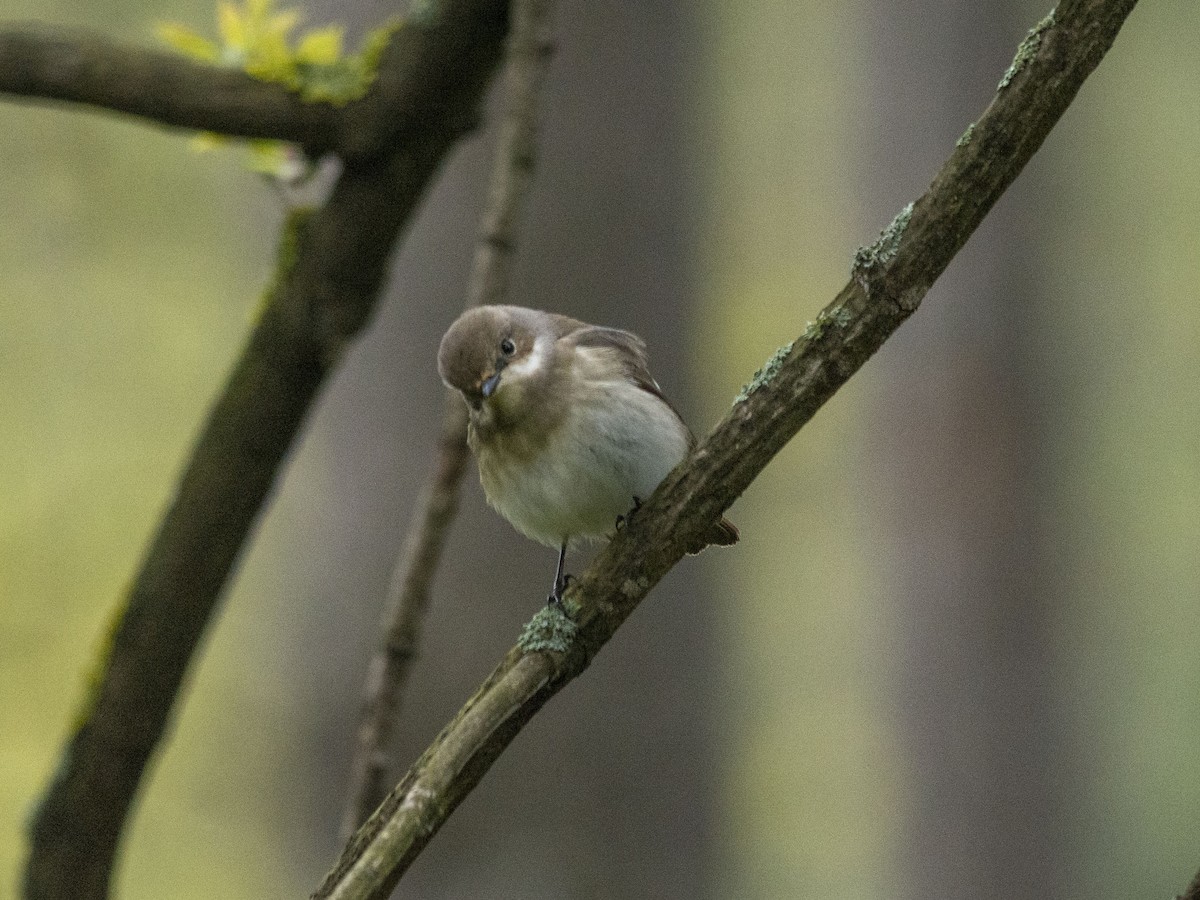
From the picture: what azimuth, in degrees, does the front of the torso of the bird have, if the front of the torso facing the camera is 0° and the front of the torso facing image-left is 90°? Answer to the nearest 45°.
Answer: approximately 45°

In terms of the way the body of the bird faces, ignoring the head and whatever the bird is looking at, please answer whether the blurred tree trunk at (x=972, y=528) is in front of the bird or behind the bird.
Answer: behind

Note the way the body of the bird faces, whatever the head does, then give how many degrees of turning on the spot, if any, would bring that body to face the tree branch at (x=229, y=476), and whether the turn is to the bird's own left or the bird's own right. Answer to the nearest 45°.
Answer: approximately 45° to the bird's own right

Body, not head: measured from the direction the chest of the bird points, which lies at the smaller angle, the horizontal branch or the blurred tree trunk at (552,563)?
the horizontal branch

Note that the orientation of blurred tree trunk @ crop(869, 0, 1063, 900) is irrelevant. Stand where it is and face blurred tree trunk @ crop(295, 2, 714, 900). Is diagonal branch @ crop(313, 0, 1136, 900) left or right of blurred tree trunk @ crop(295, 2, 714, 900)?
left
